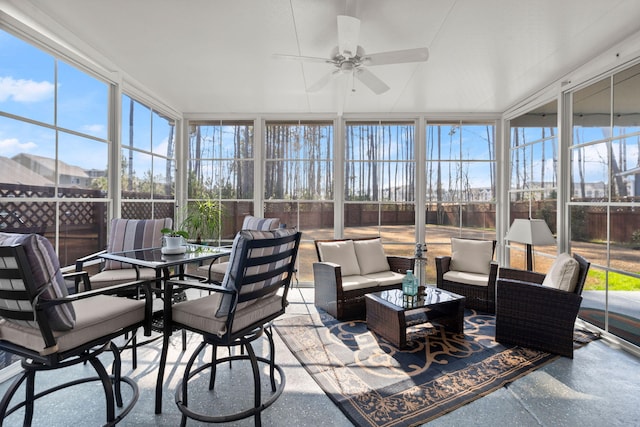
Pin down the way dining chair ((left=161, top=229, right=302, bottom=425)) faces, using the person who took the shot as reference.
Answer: facing away from the viewer and to the left of the viewer

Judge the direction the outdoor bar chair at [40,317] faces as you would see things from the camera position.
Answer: facing away from the viewer and to the right of the viewer

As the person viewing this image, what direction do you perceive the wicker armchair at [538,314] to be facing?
facing to the left of the viewer

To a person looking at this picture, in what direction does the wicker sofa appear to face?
facing the viewer and to the right of the viewer

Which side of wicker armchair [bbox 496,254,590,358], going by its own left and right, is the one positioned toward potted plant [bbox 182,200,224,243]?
front

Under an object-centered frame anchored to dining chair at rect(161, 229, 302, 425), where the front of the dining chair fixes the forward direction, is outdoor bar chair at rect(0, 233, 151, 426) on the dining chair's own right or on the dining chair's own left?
on the dining chair's own left

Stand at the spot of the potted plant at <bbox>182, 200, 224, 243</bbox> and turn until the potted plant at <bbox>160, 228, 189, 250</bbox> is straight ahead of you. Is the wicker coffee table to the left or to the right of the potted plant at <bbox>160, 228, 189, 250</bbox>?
left

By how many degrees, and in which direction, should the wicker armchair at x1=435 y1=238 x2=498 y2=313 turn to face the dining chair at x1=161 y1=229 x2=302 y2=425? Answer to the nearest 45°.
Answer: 0° — it already faces it

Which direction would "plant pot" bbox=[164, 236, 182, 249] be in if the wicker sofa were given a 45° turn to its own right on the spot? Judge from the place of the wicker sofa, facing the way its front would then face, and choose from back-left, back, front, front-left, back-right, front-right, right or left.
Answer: front-right

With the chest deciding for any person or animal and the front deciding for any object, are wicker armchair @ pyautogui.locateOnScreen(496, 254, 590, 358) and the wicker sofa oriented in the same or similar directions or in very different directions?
very different directions

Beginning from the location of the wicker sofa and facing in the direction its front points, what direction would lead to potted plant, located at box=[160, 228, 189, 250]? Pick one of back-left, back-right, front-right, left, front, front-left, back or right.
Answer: right

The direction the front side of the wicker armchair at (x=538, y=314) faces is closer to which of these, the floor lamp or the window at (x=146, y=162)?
the window

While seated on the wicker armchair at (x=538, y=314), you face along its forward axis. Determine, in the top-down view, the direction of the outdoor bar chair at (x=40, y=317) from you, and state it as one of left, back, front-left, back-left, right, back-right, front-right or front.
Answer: front-left

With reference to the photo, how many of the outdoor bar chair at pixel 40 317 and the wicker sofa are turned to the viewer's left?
0

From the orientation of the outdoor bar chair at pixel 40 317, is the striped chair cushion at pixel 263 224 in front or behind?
in front

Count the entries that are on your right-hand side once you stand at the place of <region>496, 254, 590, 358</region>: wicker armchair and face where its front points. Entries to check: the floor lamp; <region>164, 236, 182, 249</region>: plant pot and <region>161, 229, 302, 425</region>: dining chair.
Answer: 1

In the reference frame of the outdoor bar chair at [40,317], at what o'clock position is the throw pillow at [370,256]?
The throw pillow is roughly at 1 o'clock from the outdoor bar chair.
